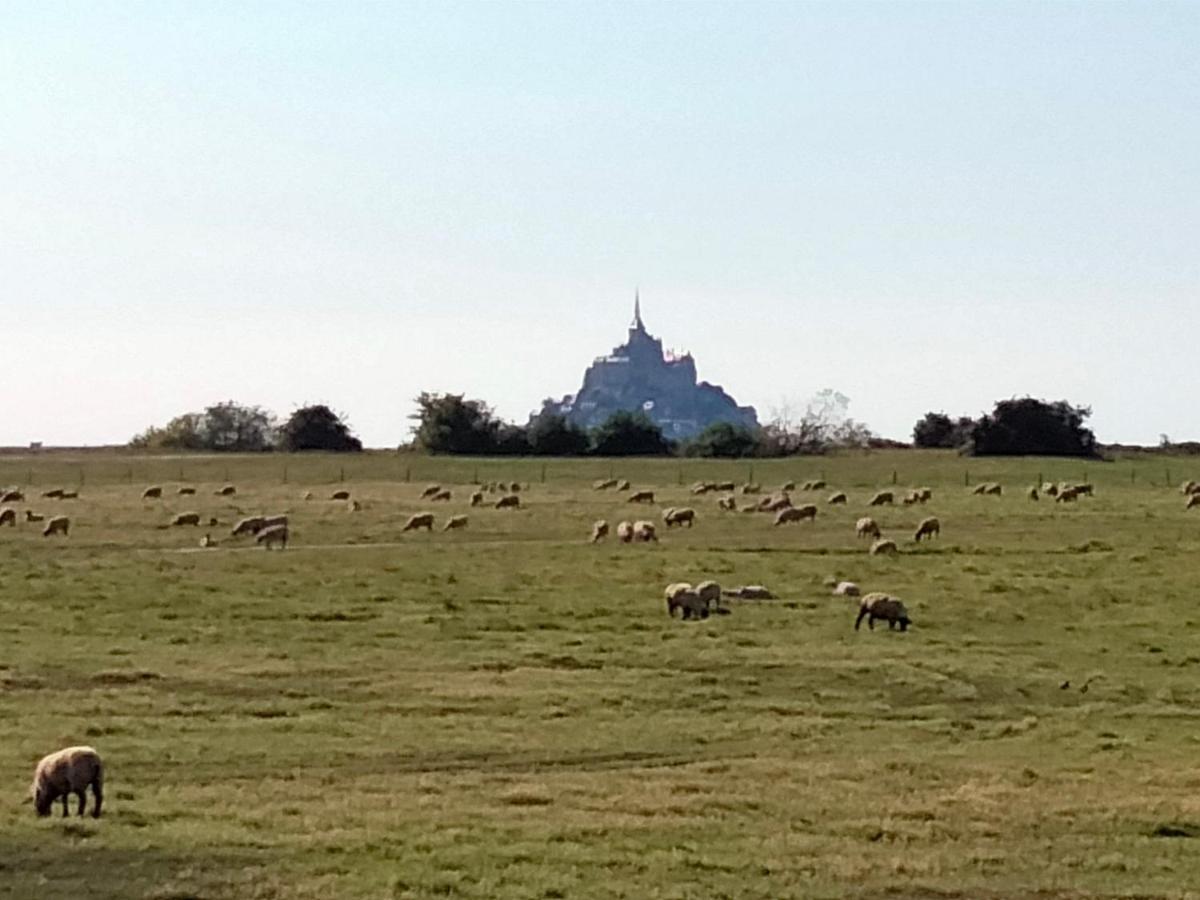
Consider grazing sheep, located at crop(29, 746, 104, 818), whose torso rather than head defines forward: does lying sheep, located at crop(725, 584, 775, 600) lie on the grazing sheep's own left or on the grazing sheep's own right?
on the grazing sheep's own right

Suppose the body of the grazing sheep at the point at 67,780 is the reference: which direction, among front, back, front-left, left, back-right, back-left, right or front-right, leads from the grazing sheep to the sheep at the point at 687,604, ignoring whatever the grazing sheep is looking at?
back-right

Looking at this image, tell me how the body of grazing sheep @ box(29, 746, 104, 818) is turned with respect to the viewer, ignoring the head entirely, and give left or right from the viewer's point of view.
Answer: facing to the left of the viewer

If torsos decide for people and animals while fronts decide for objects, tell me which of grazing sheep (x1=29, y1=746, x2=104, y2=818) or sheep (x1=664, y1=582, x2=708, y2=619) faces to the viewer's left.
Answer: the grazing sheep

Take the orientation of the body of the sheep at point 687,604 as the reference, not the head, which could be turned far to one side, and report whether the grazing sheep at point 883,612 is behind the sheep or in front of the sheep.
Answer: in front
